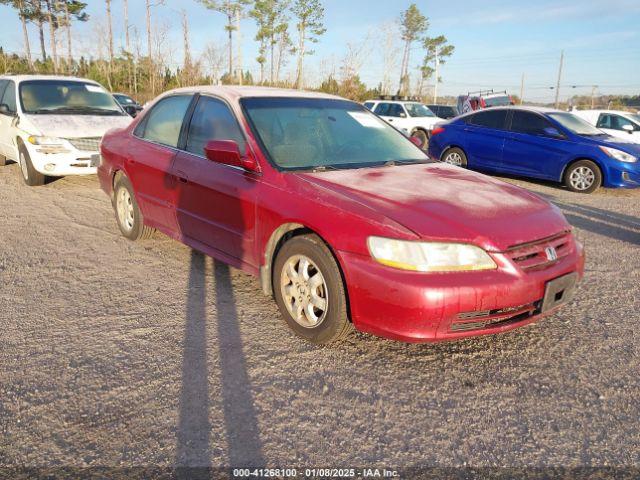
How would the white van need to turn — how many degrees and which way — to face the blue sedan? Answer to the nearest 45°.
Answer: approximately 45° to its left

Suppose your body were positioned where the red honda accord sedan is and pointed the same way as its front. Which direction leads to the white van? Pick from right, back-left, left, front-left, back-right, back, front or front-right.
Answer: back

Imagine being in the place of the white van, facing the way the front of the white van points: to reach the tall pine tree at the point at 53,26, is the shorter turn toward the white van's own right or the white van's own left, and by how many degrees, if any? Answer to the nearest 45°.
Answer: approximately 135° to the white van's own left

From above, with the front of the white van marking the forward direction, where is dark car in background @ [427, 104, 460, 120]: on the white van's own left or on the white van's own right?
on the white van's own left

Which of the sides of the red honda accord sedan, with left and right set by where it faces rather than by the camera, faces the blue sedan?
left

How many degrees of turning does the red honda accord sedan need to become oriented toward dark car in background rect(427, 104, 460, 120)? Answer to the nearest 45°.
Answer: approximately 135° to its left

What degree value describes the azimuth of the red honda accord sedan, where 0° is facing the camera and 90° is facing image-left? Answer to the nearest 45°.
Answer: approximately 315°

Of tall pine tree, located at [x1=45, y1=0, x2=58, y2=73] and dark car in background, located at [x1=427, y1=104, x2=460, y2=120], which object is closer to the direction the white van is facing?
the dark car in background

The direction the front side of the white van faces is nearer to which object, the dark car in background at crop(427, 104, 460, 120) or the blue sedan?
the blue sedan

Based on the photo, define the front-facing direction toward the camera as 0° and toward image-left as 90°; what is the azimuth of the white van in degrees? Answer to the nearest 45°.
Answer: approximately 315°

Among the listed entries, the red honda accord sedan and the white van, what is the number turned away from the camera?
0

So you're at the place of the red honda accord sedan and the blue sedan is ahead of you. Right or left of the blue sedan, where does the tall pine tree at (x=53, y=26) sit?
left

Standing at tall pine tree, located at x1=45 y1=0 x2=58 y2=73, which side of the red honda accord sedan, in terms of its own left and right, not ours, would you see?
back

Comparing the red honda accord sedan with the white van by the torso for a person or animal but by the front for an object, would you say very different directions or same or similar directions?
same or similar directions
